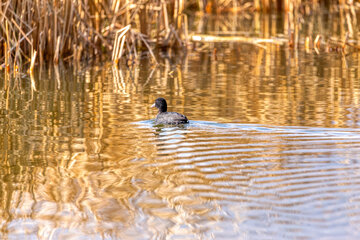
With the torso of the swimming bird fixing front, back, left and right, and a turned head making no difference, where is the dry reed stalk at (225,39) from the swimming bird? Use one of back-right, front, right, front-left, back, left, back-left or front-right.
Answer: right

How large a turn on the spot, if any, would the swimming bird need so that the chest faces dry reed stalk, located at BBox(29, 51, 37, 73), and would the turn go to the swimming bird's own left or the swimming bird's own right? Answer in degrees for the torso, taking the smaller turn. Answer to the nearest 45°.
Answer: approximately 45° to the swimming bird's own right

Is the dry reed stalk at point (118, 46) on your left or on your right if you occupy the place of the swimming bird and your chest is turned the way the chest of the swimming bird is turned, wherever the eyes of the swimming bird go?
on your right

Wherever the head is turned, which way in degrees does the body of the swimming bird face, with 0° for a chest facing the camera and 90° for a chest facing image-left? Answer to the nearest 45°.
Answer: approximately 90°
